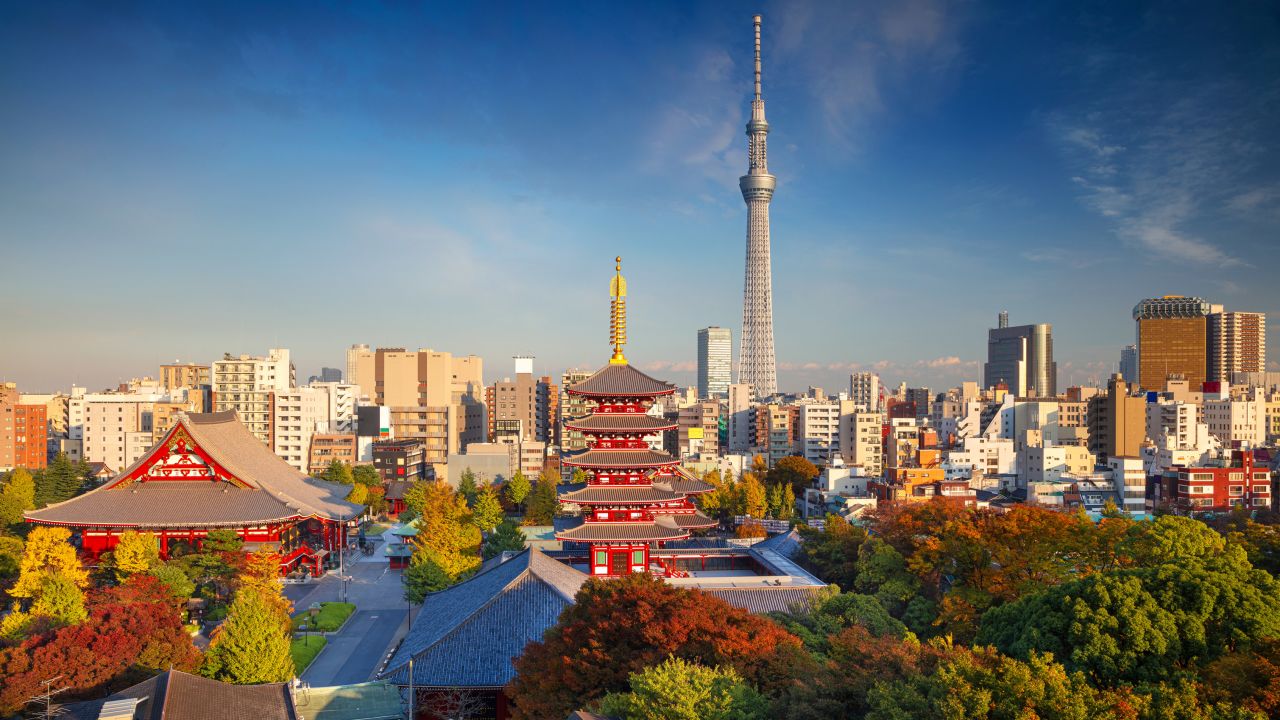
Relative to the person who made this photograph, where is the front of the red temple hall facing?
facing to the right of the viewer

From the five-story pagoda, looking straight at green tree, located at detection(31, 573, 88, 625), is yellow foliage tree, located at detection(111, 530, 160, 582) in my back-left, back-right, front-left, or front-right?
front-right

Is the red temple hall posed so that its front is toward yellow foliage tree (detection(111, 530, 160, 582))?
no

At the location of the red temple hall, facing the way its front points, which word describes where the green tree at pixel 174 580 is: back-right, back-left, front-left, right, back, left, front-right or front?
right

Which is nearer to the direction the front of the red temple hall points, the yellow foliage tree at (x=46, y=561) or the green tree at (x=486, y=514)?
the green tree
